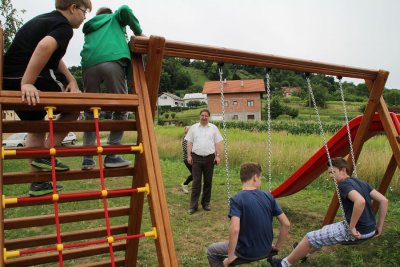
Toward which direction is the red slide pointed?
to the viewer's left

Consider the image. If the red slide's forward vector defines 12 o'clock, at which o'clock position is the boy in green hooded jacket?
The boy in green hooded jacket is roughly at 10 o'clock from the red slide.

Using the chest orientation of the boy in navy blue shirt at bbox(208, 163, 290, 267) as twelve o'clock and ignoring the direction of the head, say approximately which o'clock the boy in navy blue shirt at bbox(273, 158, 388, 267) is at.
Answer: the boy in navy blue shirt at bbox(273, 158, 388, 267) is roughly at 3 o'clock from the boy in navy blue shirt at bbox(208, 163, 290, 267).

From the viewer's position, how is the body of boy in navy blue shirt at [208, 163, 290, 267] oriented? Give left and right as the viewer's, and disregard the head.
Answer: facing away from the viewer and to the left of the viewer

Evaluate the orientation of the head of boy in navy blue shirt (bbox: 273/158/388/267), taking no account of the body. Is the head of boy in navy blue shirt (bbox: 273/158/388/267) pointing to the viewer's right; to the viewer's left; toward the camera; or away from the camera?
to the viewer's left

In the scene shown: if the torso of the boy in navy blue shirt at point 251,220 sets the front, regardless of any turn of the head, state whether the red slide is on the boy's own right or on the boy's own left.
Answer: on the boy's own right

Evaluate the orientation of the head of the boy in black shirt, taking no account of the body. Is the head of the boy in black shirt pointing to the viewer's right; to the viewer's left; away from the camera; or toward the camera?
to the viewer's right

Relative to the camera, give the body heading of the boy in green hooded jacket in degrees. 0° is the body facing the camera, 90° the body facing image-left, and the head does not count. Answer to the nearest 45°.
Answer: approximately 180°

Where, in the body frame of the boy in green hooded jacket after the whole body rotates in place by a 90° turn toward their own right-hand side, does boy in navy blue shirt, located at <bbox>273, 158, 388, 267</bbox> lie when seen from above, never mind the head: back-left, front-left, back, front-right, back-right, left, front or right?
front

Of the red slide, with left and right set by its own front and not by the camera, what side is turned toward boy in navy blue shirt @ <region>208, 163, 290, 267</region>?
left

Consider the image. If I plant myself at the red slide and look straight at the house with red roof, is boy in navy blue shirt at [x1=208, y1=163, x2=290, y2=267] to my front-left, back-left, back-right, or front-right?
back-left

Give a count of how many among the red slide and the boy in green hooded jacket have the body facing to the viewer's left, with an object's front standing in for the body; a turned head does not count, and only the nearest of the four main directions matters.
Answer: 1

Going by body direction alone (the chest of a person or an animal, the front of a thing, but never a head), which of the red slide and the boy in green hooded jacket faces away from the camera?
the boy in green hooded jacket
